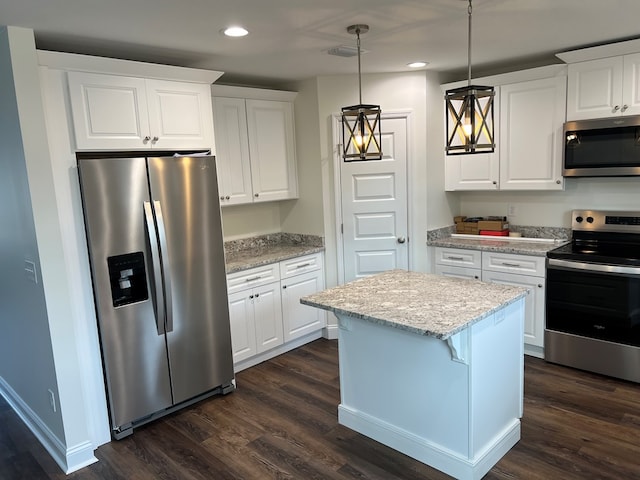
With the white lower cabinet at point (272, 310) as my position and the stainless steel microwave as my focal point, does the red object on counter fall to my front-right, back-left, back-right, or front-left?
front-left

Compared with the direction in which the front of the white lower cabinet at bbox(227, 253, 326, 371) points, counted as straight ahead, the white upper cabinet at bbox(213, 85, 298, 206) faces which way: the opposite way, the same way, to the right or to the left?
the same way

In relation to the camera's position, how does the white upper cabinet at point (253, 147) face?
facing the viewer and to the right of the viewer

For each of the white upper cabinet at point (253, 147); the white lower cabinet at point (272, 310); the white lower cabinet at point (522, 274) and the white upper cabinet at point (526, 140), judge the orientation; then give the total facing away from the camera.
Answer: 0

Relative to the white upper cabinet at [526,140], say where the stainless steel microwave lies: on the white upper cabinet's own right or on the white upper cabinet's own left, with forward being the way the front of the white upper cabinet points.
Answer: on the white upper cabinet's own left

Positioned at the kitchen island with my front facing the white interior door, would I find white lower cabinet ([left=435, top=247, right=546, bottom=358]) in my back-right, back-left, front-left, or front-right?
front-right

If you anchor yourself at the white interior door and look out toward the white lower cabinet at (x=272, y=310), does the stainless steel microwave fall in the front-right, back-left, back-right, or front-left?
back-left

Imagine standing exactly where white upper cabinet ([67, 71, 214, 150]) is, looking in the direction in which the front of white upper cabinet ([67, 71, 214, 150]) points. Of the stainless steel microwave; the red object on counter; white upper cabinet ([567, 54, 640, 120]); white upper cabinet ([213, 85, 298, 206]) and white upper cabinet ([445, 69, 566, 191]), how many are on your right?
0

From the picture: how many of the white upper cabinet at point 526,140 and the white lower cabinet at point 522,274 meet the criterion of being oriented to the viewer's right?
0

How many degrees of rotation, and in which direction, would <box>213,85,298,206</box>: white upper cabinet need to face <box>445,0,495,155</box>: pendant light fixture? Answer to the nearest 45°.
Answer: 0° — it already faces it

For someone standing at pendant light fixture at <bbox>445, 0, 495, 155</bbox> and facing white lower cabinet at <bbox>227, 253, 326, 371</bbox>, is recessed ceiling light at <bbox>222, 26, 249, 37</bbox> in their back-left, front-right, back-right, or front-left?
front-left

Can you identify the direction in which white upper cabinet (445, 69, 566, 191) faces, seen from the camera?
facing the viewer and to the left of the viewer

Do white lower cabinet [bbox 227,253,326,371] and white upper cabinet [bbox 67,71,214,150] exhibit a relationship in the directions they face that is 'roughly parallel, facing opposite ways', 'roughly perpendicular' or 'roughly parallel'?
roughly parallel

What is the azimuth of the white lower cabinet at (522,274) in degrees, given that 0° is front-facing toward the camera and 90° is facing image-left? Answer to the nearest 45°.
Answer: approximately 45°

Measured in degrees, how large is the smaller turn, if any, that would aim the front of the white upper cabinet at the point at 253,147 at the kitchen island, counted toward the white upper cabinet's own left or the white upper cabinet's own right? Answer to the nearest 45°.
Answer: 0° — it already faces it

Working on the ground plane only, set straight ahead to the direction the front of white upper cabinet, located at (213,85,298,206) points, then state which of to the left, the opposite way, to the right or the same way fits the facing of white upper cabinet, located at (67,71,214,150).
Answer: the same way

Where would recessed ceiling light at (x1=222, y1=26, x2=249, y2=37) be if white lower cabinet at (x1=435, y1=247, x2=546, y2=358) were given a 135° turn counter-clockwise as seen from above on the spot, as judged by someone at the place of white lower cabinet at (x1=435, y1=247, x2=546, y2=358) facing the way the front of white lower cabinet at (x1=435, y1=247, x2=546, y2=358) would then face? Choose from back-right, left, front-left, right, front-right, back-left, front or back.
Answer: back-right
